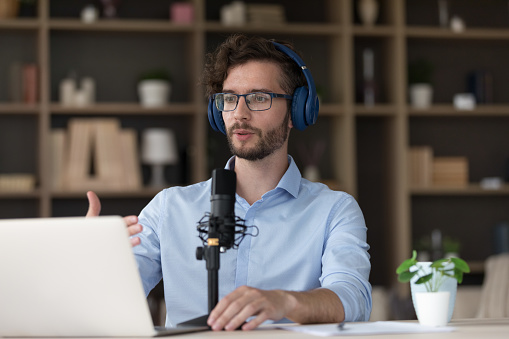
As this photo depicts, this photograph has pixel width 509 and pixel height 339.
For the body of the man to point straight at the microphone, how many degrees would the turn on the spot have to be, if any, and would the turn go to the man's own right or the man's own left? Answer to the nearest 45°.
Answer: approximately 45° to the man's own left

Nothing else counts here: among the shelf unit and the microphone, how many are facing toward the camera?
1

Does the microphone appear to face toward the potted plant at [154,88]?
yes

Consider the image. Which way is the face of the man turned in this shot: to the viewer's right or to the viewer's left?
to the viewer's left

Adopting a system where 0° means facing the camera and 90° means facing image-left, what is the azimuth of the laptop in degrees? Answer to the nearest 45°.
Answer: approximately 225°

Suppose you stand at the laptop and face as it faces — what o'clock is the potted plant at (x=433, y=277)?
The potted plant is roughly at 1 o'clock from the laptop.

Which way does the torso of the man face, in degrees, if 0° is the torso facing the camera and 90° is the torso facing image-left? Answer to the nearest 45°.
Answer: approximately 45°

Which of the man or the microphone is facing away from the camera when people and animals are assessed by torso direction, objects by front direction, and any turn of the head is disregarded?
the microphone

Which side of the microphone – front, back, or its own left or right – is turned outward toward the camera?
back

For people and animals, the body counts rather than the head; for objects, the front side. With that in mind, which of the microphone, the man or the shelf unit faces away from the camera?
the microphone

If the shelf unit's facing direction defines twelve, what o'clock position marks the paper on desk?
The paper on desk is roughly at 12 o'clock from the shelf unit.

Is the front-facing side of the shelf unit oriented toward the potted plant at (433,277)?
yes

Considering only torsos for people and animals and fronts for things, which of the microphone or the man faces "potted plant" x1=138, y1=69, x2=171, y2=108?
the microphone

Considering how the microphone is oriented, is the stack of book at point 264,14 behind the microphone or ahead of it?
ahead
